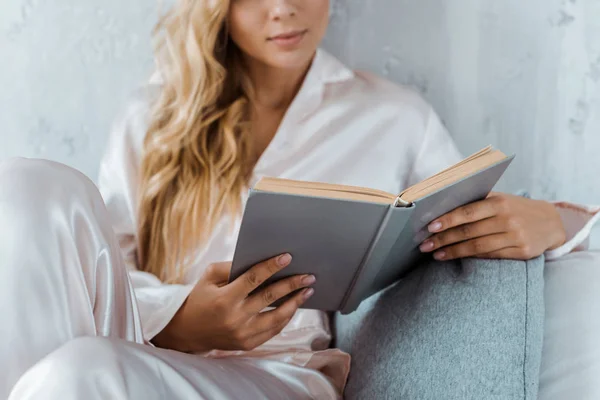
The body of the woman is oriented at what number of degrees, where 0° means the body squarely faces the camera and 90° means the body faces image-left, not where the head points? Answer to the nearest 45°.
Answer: approximately 0°
